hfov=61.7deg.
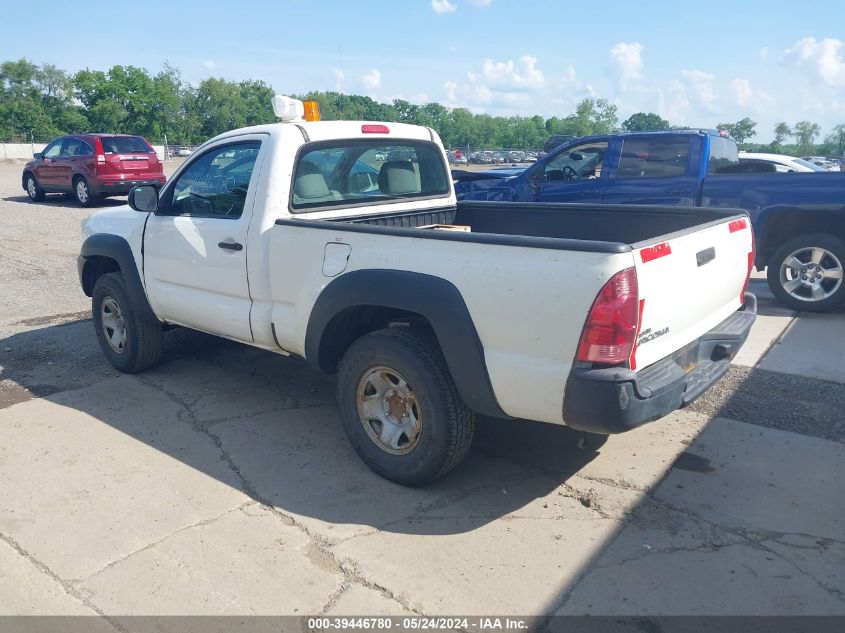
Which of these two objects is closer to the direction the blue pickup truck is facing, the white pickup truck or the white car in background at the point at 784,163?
the white pickup truck

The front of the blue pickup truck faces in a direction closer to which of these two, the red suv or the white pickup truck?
the red suv

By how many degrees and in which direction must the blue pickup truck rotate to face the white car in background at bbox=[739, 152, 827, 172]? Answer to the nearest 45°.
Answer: approximately 90° to its right

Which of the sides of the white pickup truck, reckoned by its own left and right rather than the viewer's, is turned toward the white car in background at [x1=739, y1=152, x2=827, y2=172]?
right

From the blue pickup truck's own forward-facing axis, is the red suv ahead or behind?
ahead

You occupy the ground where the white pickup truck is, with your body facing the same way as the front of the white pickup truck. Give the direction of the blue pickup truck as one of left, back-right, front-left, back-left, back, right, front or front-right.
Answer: right

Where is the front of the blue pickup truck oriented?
to the viewer's left

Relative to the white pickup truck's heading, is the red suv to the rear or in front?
in front

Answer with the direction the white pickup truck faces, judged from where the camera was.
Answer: facing away from the viewer and to the left of the viewer
